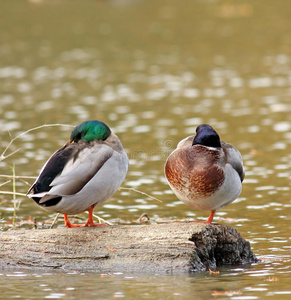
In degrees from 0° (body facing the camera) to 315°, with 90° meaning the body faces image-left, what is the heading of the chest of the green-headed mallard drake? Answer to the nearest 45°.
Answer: approximately 270°

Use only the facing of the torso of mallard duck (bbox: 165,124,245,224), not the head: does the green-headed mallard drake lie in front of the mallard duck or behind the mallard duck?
in front

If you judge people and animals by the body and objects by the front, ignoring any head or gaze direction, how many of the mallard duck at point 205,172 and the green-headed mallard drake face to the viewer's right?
1

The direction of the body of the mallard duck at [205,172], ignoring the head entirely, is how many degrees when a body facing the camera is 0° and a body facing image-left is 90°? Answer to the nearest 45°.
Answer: approximately 45°

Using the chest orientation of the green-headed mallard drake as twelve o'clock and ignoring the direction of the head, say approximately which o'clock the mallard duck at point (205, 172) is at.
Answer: The mallard duck is roughly at 12 o'clock from the green-headed mallard drake.
